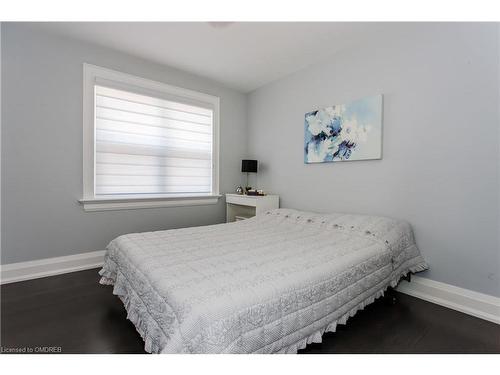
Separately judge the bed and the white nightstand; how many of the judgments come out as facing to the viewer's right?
0

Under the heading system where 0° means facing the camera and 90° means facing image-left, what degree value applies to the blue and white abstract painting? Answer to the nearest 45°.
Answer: approximately 45°

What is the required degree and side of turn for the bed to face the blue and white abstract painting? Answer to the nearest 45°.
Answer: approximately 180°

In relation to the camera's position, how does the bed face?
facing the viewer and to the left of the viewer

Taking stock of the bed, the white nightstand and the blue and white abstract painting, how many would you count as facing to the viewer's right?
0

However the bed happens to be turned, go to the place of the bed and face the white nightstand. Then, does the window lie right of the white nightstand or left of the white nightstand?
left

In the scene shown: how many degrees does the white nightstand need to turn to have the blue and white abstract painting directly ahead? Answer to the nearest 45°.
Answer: approximately 90° to its left

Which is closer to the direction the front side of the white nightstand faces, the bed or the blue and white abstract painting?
the bed

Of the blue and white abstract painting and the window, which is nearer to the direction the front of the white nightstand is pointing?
the window

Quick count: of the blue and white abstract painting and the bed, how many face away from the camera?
0

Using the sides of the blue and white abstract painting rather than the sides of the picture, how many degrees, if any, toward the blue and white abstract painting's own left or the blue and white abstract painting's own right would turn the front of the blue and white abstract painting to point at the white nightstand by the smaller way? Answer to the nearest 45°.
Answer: approximately 45° to the blue and white abstract painting's own right

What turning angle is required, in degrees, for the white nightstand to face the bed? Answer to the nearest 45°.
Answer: approximately 45° to its left
